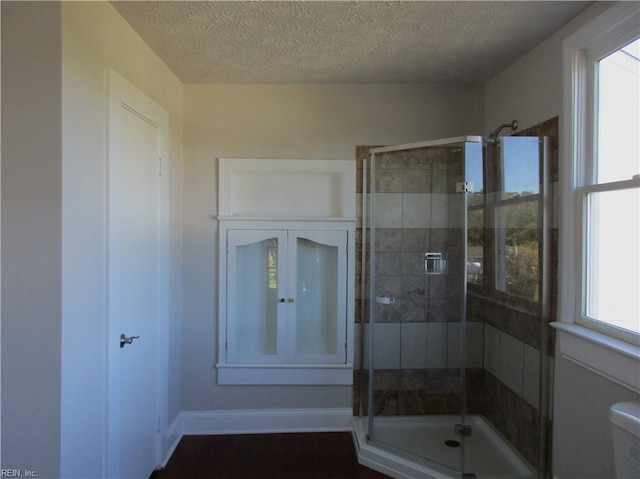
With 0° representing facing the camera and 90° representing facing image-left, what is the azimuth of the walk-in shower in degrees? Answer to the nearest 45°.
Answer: approximately 45°
